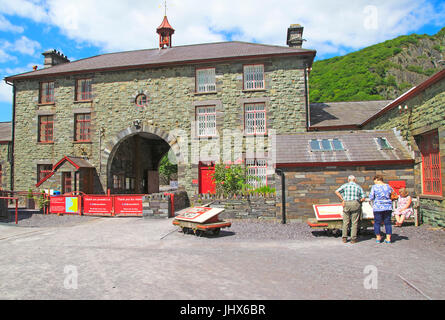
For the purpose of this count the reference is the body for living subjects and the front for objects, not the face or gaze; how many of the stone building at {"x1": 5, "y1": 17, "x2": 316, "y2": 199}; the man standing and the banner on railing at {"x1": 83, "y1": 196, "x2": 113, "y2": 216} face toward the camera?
2

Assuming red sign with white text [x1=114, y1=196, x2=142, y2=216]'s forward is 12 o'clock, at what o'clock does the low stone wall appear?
The low stone wall is roughly at 10 o'clock from the red sign with white text.

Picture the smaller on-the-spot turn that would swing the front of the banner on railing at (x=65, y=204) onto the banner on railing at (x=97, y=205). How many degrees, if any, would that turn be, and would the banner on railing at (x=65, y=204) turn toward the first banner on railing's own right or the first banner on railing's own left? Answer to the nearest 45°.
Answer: approximately 45° to the first banner on railing's own left

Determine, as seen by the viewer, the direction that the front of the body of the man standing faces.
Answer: away from the camera

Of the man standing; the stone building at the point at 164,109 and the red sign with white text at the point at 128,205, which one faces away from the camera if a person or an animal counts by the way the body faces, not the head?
the man standing

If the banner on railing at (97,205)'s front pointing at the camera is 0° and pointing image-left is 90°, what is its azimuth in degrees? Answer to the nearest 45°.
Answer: approximately 0°

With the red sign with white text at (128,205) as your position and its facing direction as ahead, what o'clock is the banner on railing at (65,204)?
The banner on railing is roughly at 4 o'clock from the red sign with white text.
